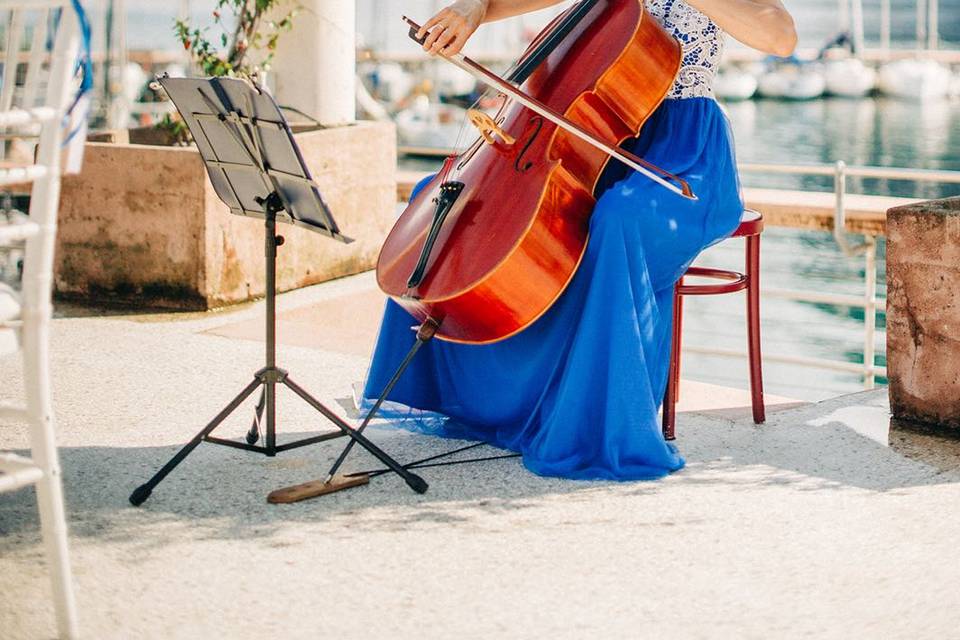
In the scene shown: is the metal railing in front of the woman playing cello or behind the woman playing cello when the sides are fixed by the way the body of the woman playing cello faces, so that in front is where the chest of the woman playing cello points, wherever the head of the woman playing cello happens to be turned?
behind

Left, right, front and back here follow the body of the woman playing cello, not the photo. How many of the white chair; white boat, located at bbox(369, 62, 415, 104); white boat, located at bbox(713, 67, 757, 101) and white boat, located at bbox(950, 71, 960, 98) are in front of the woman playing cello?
1

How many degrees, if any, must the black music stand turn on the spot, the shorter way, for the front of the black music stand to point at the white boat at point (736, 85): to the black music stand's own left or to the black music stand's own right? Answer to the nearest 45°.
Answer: approximately 45° to the black music stand's own left

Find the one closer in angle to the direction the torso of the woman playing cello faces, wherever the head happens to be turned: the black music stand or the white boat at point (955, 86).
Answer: the black music stand

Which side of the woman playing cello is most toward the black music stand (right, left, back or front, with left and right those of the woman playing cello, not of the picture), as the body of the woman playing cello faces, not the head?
front

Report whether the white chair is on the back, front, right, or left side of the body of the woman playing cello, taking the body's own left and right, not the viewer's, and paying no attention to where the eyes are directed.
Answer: front

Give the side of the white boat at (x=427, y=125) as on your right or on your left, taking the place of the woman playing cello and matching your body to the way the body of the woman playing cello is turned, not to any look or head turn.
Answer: on your right

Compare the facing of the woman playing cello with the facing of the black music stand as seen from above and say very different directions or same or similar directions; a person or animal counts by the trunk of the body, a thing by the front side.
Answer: very different directions

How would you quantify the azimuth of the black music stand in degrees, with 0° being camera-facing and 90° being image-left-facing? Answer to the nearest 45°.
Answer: approximately 225°
